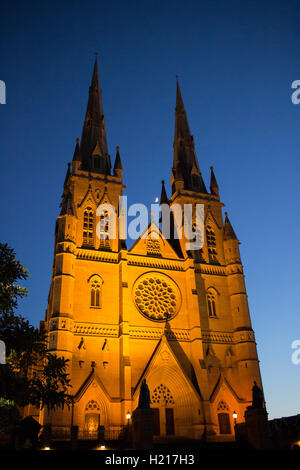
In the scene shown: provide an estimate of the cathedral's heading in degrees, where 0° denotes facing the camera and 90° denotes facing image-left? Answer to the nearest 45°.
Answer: approximately 0°

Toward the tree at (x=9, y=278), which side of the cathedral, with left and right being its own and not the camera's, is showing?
front
